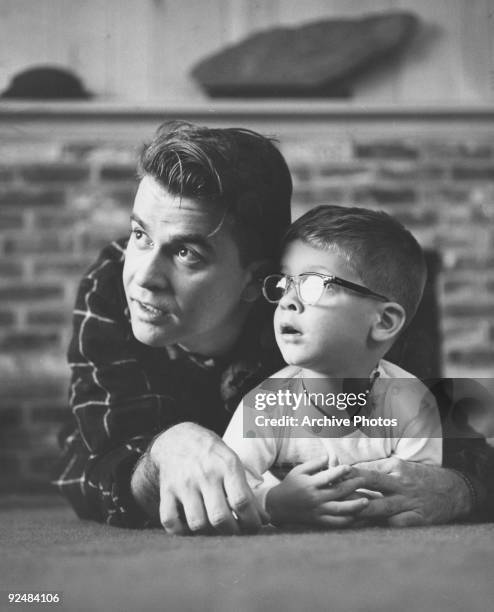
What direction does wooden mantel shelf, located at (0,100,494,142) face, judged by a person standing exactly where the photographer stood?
facing the viewer
